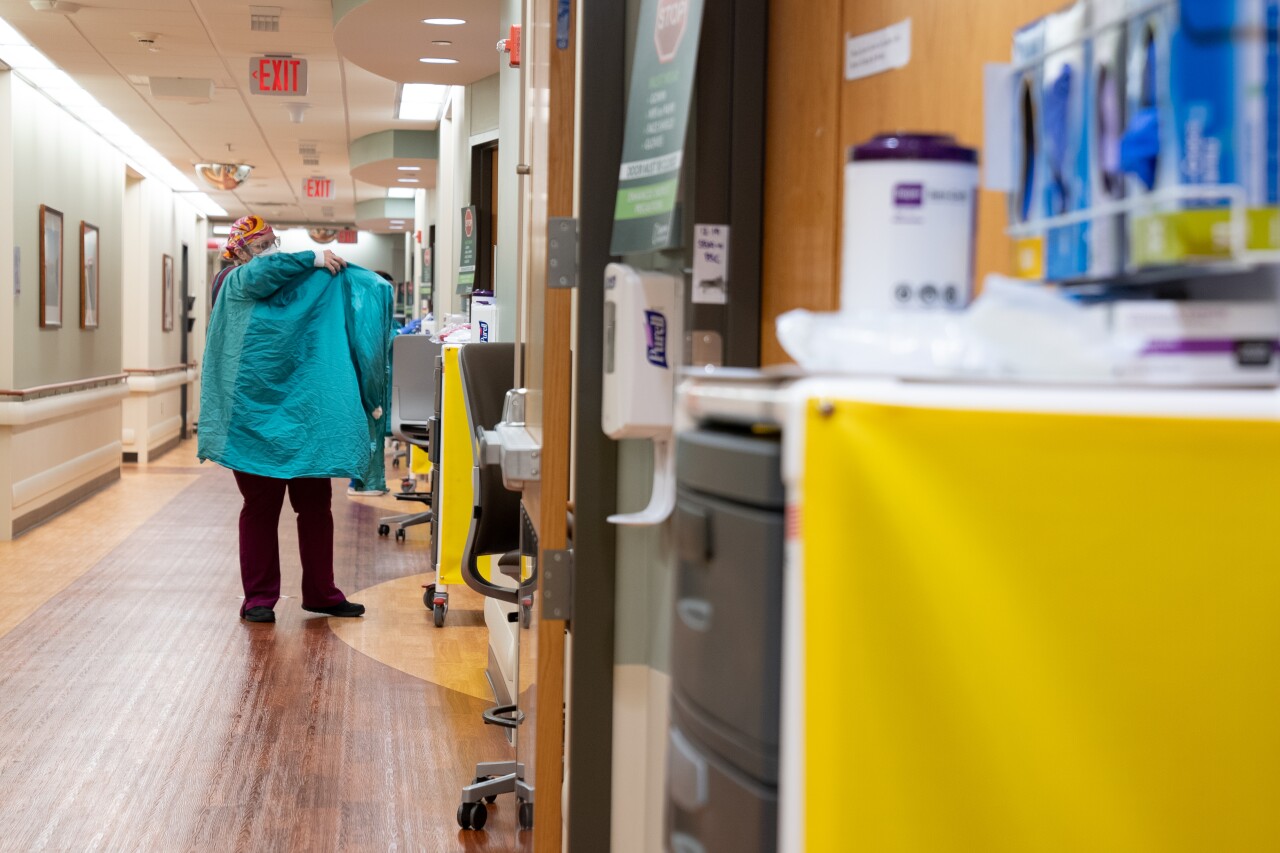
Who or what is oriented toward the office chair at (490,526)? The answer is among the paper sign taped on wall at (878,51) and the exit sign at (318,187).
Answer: the exit sign

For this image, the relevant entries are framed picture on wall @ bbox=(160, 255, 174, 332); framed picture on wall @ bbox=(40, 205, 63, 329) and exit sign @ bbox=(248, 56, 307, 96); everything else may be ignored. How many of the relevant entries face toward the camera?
1

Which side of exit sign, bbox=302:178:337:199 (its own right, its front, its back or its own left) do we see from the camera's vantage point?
front

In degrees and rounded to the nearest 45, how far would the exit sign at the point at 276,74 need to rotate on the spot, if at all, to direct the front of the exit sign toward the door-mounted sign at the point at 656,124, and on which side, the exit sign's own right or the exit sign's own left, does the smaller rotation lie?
0° — it already faces it

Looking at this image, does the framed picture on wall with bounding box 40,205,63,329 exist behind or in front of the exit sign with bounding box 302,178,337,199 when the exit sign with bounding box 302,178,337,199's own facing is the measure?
in front

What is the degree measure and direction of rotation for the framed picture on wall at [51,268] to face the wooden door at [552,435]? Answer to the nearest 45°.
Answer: approximately 90° to its right

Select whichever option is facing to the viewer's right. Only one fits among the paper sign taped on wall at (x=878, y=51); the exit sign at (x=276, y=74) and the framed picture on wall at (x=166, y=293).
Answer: the framed picture on wall

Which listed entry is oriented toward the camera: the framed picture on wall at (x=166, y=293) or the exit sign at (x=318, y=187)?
the exit sign

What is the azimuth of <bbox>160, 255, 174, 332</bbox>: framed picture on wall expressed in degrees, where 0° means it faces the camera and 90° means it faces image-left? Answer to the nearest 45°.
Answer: approximately 270°

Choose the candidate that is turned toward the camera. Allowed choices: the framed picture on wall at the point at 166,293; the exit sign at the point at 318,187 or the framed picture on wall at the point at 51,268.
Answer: the exit sign

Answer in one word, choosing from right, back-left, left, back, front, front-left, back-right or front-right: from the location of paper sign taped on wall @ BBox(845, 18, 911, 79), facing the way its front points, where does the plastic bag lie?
front-left

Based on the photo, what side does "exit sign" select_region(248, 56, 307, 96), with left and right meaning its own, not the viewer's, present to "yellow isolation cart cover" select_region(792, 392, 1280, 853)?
front

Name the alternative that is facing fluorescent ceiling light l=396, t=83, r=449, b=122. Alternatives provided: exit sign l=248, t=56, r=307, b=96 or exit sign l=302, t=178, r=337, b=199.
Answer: exit sign l=302, t=178, r=337, b=199

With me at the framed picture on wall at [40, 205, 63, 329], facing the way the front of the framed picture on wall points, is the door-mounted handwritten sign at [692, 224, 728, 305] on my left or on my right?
on my right

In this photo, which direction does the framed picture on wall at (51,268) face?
to the viewer's right
